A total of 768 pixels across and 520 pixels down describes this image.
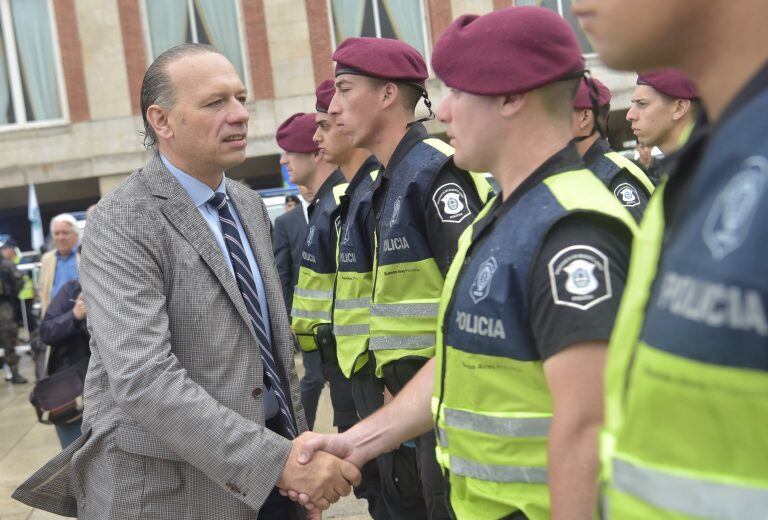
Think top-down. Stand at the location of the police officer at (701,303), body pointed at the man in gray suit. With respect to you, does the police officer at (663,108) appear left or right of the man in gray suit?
right

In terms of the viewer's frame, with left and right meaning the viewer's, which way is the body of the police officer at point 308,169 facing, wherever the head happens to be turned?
facing to the left of the viewer

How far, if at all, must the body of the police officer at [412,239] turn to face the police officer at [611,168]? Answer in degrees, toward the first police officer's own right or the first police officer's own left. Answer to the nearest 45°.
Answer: approximately 180°

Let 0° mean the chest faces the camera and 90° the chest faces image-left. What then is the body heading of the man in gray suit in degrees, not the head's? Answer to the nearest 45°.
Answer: approximately 315°

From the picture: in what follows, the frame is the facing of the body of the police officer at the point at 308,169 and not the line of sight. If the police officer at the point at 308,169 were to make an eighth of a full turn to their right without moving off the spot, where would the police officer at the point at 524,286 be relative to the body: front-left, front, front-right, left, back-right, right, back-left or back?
back-left

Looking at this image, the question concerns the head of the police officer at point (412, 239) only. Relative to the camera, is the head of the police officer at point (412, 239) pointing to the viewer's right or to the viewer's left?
to the viewer's left

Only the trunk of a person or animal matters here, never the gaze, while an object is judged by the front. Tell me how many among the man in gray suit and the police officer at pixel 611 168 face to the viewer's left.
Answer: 1

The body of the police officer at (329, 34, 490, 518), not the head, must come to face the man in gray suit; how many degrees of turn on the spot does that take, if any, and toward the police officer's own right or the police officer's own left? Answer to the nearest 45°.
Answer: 0° — they already face them

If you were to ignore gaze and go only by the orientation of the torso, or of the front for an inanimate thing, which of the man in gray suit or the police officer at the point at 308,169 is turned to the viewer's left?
the police officer

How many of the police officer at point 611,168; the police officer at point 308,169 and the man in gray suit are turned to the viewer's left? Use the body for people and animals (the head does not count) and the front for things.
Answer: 2

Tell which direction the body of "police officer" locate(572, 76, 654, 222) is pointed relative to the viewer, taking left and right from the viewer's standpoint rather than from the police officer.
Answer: facing to the left of the viewer

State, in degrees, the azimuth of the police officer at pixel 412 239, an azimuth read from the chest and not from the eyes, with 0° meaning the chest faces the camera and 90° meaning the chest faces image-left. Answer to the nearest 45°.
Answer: approximately 45°

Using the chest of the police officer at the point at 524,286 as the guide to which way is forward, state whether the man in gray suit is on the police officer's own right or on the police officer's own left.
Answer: on the police officer's own right

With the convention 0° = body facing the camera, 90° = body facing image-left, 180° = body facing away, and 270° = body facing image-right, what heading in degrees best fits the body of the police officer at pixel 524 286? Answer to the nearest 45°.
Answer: approximately 45°
